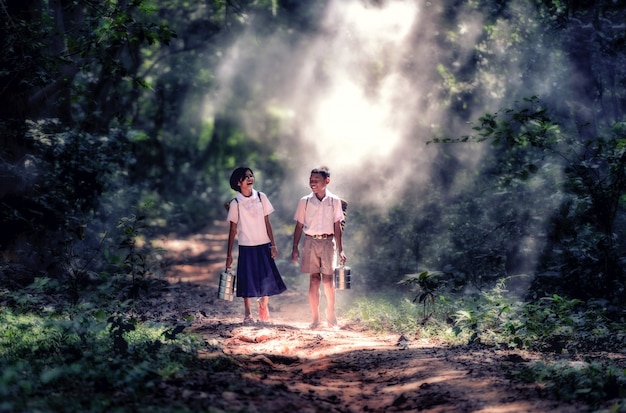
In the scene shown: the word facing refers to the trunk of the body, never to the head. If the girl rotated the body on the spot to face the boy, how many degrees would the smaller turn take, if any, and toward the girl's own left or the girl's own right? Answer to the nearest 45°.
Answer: approximately 90° to the girl's own left

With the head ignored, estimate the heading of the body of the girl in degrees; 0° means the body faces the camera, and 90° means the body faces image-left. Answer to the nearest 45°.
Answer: approximately 0°

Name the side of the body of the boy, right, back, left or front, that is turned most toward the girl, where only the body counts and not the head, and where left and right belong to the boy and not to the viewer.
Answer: right

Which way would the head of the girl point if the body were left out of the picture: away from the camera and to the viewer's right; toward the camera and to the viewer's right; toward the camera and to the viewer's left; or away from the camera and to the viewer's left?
toward the camera and to the viewer's right

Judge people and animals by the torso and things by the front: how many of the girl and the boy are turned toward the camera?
2
